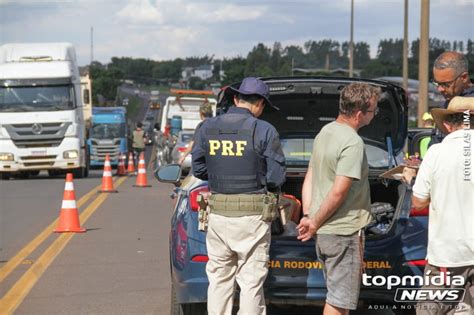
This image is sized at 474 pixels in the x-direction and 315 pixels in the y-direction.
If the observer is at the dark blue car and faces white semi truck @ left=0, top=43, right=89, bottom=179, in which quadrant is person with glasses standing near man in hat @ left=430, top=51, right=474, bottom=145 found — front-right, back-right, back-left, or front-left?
back-right

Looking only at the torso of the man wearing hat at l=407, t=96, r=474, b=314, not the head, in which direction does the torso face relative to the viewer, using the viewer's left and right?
facing away from the viewer and to the left of the viewer

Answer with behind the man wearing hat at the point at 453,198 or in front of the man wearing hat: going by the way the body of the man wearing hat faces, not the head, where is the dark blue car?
in front

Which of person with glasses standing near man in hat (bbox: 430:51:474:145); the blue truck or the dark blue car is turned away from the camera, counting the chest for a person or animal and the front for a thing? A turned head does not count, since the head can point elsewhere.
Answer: the dark blue car

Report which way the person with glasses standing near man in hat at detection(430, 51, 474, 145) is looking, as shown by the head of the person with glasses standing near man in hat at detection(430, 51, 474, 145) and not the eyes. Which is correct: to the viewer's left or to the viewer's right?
to the viewer's left

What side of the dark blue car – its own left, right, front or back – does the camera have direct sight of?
back

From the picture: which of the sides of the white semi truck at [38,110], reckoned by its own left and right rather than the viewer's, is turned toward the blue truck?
back

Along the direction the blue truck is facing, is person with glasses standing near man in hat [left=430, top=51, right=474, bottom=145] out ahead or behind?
ahead

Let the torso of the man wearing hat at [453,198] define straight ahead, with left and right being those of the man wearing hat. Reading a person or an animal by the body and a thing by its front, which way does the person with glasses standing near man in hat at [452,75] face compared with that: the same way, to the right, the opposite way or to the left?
to the left

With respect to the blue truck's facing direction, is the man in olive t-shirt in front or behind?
in front

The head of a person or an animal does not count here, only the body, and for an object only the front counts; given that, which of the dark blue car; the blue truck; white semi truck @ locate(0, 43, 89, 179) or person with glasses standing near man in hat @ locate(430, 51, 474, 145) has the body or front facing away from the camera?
the dark blue car
